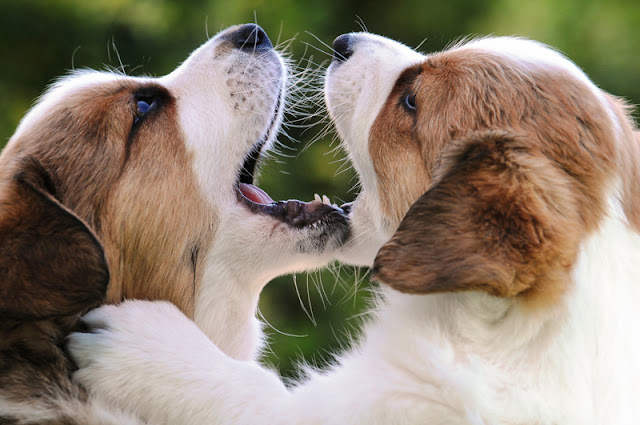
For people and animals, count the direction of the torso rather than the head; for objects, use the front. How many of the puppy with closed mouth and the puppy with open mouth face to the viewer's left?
1

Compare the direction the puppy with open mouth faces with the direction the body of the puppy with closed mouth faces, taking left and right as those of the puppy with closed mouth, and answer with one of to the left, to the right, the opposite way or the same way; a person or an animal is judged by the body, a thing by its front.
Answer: the opposite way

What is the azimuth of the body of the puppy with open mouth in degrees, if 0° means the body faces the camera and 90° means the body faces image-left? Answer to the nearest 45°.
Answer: approximately 270°

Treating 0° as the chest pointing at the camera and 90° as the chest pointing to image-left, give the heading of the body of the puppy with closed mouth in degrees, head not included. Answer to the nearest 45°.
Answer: approximately 90°

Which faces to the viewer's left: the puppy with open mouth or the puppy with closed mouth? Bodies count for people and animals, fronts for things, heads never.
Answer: the puppy with closed mouth

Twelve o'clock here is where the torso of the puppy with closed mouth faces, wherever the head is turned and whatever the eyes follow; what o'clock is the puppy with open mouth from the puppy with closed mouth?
The puppy with open mouth is roughly at 1 o'clock from the puppy with closed mouth.
